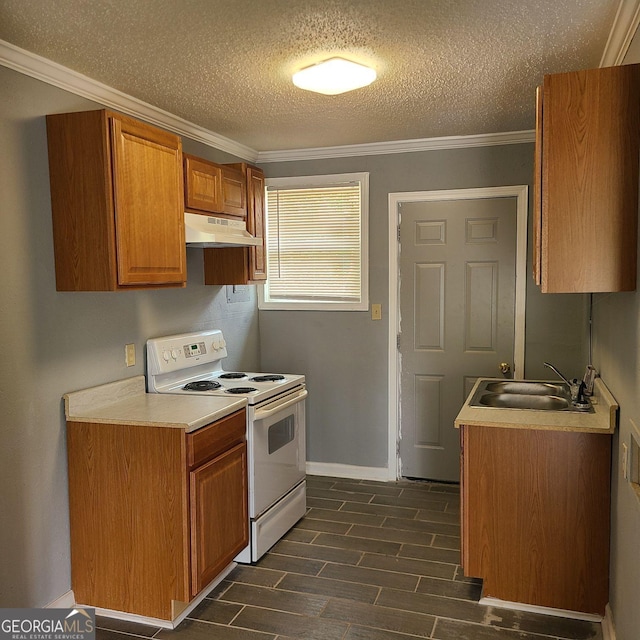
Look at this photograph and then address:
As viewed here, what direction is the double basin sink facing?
to the viewer's left

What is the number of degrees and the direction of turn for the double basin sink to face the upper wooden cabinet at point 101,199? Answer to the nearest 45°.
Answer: approximately 45° to its left

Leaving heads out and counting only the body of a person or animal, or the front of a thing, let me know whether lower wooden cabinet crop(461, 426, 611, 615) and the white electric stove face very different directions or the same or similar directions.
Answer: very different directions

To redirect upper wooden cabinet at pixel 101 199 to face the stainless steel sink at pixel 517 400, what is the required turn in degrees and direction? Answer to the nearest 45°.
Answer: approximately 45° to its left

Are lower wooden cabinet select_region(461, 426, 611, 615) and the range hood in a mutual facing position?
yes

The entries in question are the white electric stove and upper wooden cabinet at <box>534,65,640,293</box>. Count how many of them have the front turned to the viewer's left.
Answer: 1

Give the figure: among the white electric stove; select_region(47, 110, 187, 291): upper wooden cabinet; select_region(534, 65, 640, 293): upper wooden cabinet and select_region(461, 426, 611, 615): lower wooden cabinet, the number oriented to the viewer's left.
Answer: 2

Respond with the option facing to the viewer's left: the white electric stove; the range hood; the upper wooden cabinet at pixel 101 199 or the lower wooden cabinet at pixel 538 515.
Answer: the lower wooden cabinet

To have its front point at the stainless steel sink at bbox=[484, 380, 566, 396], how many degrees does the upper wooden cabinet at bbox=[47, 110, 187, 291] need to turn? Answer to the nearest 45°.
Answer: approximately 45° to its left

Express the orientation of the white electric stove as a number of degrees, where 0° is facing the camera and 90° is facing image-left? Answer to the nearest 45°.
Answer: approximately 315°

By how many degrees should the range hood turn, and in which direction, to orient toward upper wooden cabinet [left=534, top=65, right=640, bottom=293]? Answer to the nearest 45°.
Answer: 0° — it already faces it

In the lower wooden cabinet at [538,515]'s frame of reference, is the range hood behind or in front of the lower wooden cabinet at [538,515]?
in front

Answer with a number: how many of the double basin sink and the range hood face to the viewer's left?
1

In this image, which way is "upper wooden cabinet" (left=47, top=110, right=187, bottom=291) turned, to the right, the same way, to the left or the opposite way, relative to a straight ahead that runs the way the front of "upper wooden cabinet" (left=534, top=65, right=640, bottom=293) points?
the opposite way

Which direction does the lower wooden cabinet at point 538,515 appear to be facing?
to the viewer's left

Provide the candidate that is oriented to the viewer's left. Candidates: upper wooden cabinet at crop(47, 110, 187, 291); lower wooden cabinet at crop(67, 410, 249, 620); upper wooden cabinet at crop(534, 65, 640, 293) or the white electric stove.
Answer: upper wooden cabinet at crop(534, 65, 640, 293)
